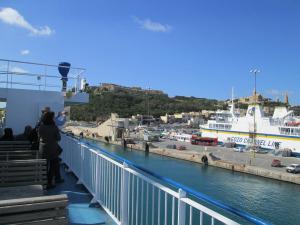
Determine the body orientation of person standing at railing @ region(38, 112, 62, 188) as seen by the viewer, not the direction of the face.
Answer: away from the camera

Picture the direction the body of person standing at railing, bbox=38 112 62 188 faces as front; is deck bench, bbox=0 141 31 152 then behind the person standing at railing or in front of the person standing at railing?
in front

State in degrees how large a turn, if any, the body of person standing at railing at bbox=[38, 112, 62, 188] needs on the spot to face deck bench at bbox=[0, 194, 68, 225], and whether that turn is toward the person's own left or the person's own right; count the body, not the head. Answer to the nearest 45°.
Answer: approximately 180°

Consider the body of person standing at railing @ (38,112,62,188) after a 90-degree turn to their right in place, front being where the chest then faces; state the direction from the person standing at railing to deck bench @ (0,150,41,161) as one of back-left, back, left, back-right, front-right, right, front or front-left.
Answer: back
